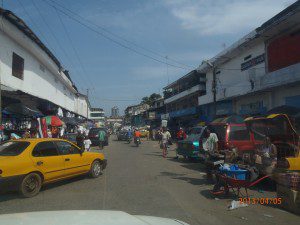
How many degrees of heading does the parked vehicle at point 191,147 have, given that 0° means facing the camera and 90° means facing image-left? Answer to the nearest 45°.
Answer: approximately 45°

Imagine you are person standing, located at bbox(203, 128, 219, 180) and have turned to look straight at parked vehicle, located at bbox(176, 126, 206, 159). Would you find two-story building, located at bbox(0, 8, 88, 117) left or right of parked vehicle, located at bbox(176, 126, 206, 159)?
left

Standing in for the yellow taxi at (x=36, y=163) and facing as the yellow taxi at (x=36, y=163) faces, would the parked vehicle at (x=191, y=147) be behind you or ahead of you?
ahead

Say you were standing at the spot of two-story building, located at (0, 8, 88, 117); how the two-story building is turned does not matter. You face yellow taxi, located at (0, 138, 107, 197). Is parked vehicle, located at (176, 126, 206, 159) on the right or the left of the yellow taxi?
left

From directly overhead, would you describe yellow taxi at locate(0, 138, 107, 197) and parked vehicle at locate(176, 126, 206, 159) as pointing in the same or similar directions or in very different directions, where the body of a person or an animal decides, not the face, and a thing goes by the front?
very different directions

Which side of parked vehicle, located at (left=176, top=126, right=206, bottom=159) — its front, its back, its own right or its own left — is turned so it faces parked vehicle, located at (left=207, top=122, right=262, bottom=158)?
left

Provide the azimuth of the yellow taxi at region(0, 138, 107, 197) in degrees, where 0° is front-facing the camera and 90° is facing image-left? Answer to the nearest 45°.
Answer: approximately 225°

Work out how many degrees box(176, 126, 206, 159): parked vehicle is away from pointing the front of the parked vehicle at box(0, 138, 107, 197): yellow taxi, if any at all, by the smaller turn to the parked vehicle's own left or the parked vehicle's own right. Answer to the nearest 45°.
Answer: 0° — it already faces it
